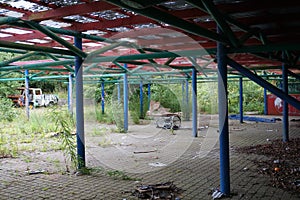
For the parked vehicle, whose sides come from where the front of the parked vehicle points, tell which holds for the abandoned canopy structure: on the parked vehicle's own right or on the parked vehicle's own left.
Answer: on the parked vehicle's own right

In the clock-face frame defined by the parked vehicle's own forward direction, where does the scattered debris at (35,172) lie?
The scattered debris is roughly at 3 o'clock from the parked vehicle.

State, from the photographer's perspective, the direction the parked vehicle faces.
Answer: facing to the right of the viewer
